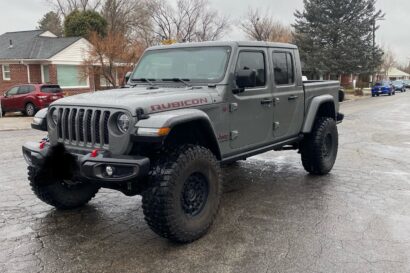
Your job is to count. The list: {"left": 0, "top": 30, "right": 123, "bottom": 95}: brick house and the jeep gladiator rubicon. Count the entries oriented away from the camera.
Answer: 0

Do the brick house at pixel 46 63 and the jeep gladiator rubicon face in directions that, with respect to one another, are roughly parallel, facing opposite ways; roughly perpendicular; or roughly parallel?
roughly perpendicular

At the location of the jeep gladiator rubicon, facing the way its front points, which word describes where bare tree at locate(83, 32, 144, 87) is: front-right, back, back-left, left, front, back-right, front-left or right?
back-right

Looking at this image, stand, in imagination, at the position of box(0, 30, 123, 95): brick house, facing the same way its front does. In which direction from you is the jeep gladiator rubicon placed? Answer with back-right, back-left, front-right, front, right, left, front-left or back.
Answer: front-right

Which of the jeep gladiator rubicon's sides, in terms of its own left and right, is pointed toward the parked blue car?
back

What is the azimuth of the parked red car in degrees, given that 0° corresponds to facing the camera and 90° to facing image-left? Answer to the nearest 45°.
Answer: approximately 135°

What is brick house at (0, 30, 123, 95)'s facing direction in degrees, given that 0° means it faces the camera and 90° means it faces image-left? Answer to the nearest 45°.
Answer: approximately 315°

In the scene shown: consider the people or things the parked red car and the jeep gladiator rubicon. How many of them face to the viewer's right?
0

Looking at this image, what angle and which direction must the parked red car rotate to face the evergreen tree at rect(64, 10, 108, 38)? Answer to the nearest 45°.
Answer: approximately 45° to its right

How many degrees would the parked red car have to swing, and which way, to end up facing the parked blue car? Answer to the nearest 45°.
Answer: approximately 135° to its right

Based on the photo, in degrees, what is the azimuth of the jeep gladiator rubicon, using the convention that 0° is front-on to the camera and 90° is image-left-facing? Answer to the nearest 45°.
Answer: approximately 45°

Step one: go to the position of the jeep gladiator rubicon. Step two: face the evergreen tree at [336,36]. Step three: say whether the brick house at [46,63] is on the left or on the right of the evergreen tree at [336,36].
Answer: left

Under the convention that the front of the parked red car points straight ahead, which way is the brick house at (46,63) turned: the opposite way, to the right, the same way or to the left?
the opposite way

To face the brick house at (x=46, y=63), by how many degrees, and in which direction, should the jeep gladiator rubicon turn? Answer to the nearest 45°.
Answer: approximately 135° to its right
